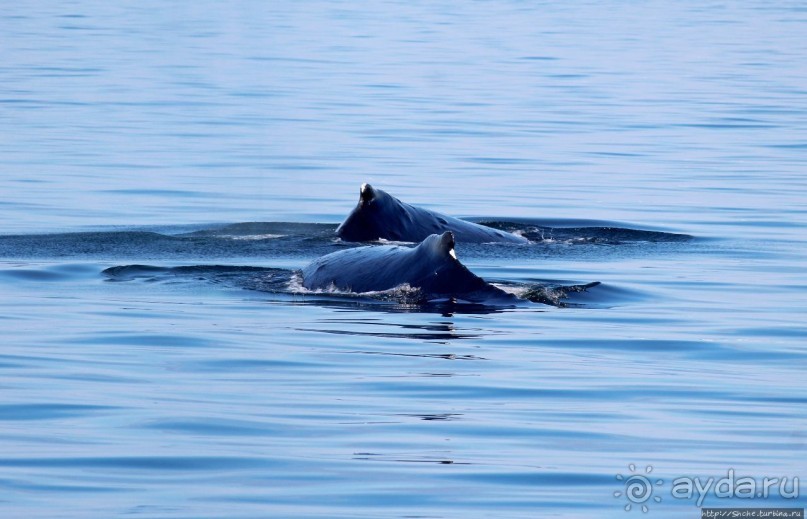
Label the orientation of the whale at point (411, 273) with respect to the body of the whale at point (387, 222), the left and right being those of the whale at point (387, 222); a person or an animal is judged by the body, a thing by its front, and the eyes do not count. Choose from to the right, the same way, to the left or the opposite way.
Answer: the opposite way

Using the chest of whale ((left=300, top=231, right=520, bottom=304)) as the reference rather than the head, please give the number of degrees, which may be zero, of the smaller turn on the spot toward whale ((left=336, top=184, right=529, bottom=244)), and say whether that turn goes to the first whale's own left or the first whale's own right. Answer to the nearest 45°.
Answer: approximately 90° to the first whale's own right

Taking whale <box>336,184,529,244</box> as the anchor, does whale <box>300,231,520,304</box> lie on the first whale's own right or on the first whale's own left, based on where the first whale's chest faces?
on the first whale's own right

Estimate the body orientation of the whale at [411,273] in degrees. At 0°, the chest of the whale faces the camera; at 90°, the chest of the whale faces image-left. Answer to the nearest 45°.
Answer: approximately 90°
